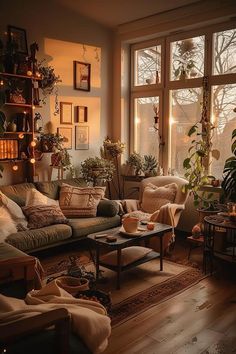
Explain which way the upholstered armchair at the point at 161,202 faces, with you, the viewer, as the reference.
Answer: facing the viewer and to the left of the viewer

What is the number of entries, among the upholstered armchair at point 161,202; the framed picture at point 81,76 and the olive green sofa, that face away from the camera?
0

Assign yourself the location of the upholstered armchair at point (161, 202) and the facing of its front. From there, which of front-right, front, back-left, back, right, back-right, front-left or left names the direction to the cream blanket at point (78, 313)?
front-left

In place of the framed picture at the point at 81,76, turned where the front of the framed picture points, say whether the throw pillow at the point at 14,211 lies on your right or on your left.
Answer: on your right

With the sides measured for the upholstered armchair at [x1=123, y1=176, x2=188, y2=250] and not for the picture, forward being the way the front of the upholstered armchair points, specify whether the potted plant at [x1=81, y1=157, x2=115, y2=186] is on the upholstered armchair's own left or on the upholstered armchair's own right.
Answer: on the upholstered armchair's own right

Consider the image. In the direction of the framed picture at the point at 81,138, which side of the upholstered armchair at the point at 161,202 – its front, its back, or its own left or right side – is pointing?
right

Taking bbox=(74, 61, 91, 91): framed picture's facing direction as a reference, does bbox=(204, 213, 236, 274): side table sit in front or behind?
in front

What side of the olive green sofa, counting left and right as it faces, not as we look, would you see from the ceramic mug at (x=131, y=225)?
front

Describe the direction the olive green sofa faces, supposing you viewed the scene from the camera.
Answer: facing the viewer and to the right of the viewer

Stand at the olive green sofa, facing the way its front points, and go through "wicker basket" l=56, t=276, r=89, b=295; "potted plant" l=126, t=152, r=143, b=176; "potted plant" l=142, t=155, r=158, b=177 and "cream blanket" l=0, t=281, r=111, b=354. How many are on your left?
2

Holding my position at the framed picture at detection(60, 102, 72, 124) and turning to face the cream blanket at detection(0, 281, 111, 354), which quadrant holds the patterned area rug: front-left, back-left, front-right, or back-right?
front-left

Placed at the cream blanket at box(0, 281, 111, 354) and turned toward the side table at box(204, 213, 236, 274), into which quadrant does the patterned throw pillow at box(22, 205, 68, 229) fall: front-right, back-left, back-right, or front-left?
front-left
